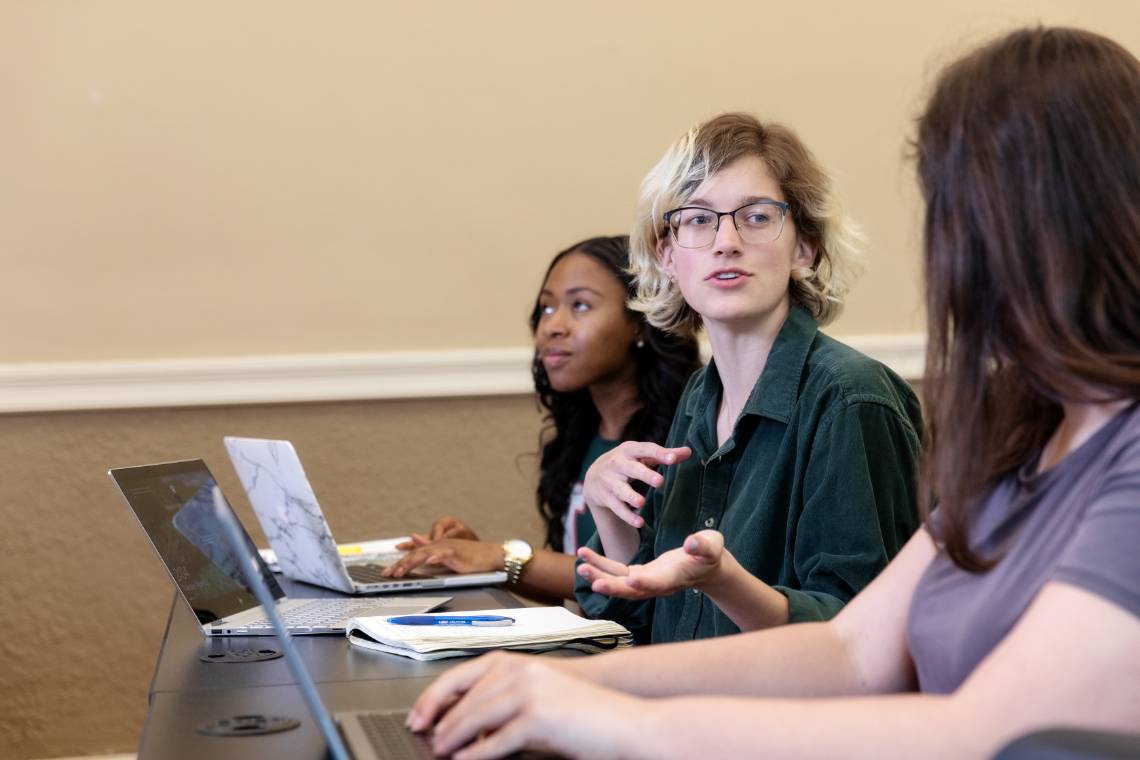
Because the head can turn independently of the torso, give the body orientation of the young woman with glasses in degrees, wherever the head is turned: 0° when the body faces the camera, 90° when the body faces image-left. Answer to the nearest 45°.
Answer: approximately 45°

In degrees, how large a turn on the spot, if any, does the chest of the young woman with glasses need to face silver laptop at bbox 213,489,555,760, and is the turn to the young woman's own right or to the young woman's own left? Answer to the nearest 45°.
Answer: approximately 45° to the young woman's own left

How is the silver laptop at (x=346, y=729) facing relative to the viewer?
to the viewer's right

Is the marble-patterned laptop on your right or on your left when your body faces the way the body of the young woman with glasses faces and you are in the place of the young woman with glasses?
on your right

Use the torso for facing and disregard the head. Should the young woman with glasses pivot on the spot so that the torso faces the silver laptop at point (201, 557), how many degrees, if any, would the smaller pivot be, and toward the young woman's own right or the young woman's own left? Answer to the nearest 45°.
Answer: approximately 45° to the young woman's own right

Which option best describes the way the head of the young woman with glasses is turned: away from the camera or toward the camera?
toward the camera

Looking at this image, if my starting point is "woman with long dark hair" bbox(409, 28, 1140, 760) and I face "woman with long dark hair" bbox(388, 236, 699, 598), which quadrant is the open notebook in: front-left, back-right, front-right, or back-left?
front-left

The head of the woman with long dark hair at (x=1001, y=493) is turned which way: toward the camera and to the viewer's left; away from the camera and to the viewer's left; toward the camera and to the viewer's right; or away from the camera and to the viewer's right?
away from the camera and to the viewer's left

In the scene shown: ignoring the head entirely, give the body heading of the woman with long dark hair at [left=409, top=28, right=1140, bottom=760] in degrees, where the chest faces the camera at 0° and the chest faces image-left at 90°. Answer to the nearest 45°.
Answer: approximately 90°

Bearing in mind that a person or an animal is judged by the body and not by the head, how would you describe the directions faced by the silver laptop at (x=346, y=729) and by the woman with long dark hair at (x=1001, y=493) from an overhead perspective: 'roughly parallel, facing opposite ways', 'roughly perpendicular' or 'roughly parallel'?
roughly parallel, facing opposite ways

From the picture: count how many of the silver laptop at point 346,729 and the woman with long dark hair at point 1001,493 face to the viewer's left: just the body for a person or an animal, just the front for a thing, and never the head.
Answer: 1
